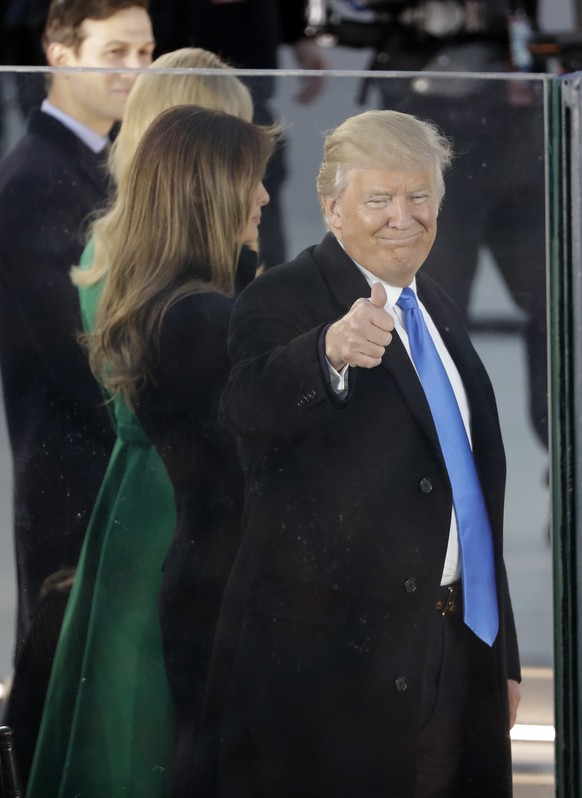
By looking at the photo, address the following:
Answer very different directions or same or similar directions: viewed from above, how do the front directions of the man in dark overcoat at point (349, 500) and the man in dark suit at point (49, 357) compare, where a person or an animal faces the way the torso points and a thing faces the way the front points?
same or similar directions

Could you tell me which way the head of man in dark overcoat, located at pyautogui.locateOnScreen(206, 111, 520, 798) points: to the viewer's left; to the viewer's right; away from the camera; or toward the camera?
toward the camera

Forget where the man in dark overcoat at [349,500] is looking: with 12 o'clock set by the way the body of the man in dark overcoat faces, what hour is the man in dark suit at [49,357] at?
The man in dark suit is roughly at 4 o'clock from the man in dark overcoat.

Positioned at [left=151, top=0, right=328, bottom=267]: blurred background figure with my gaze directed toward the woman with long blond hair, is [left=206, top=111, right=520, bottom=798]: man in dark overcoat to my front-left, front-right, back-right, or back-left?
front-left

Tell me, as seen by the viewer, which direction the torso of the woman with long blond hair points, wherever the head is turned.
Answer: to the viewer's right

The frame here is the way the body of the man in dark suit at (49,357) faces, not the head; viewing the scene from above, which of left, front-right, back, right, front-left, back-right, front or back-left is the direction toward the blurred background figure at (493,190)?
front-left

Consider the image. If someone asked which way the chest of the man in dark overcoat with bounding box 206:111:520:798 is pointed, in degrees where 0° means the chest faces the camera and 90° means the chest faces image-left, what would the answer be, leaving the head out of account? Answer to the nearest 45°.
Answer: approximately 315°

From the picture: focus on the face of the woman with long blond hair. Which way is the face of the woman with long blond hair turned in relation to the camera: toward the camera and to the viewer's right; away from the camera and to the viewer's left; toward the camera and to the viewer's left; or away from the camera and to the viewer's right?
away from the camera and to the viewer's right

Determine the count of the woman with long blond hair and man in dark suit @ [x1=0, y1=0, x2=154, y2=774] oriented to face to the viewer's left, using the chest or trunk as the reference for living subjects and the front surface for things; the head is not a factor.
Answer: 0

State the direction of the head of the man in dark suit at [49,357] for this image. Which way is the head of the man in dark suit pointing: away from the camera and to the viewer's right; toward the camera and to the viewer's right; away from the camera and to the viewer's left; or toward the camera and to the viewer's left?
toward the camera and to the viewer's right

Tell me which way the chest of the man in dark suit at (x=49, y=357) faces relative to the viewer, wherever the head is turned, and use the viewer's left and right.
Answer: facing the viewer and to the right of the viewer
